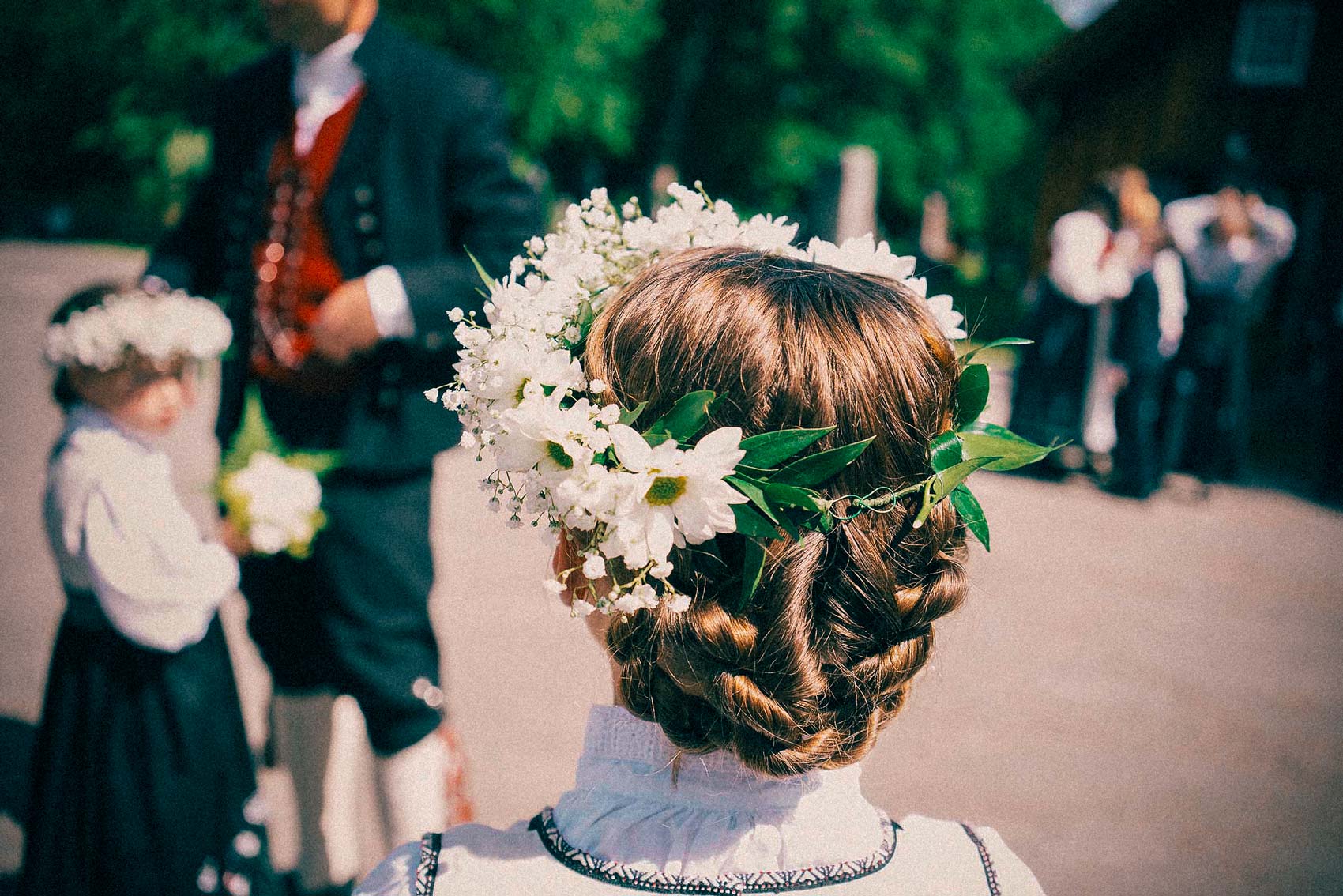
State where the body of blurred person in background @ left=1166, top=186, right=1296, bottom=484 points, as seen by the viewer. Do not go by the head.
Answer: toward the camera

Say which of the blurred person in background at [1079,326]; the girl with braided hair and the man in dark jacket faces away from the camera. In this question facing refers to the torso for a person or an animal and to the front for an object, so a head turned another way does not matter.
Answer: the girl with braided hair

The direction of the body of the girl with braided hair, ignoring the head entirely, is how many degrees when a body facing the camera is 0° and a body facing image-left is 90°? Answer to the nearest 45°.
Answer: approximately 180°

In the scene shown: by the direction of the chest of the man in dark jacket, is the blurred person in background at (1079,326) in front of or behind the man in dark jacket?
behind

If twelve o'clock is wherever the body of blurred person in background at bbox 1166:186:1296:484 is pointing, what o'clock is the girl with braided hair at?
The girl with braided hair is roughly at 12 o'clock from the blurred person in background.

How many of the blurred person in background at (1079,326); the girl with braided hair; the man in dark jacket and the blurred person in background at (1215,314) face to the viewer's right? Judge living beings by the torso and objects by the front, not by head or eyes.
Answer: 1

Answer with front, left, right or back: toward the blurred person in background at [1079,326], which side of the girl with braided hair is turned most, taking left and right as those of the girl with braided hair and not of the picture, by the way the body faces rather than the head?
front

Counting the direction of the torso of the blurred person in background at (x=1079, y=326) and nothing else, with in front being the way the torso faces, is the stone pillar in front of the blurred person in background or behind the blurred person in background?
behind

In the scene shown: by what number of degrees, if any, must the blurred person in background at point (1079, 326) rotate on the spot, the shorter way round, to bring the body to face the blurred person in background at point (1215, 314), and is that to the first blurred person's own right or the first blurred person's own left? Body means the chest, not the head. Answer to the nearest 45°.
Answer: approximately 45° to the first blurred person's own left
